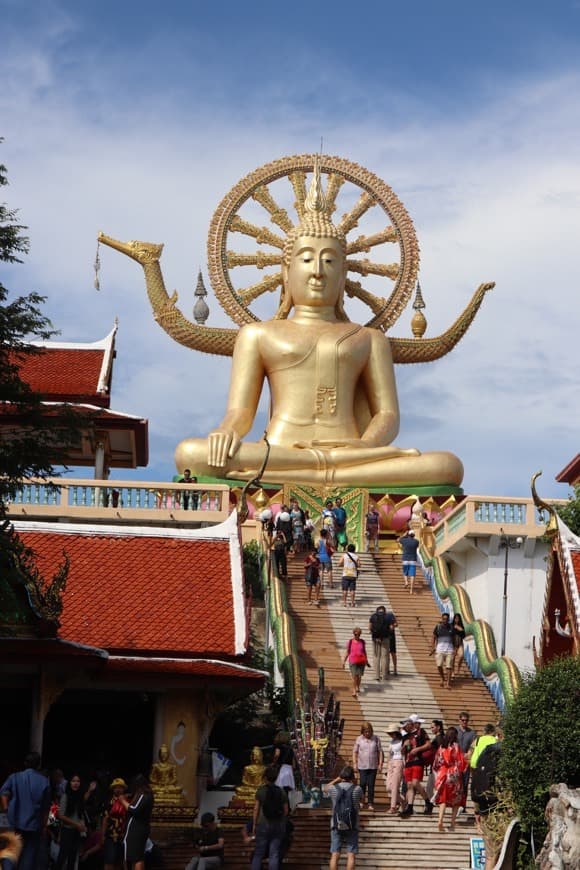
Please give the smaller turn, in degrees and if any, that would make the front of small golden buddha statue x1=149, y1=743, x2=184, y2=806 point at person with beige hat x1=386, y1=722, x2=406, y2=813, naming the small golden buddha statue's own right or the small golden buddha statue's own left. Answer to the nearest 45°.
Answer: approximately 90° to the small golden buddha statue's own left

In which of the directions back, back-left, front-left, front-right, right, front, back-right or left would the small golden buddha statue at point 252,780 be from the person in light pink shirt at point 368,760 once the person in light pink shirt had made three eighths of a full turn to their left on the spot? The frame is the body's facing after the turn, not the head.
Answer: back-left

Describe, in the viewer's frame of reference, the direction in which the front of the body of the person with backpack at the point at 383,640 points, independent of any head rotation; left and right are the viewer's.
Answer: facing away from the viewer

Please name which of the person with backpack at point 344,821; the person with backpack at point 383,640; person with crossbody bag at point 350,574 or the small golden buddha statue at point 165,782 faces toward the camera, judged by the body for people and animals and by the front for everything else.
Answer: the small golden buddha statue

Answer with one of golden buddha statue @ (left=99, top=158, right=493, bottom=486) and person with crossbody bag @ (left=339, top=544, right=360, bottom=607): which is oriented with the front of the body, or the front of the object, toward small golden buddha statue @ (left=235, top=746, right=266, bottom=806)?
the golden buddha statue

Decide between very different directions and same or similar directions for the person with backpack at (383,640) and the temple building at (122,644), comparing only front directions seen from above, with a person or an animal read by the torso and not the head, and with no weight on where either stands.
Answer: very different directions

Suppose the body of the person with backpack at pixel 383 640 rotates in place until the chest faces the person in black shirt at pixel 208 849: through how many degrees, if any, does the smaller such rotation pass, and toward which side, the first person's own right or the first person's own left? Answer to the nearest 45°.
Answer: approximately 180°

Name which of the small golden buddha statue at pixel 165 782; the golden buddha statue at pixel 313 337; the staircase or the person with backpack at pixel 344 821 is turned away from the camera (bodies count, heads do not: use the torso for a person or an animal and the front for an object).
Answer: the person with backpack

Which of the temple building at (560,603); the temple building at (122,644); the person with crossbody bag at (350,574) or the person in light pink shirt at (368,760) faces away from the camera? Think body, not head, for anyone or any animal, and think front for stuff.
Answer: the person with crossbody bag at (350,574)

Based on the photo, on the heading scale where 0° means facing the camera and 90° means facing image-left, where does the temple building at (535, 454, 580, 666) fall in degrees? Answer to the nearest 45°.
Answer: approximately 45°

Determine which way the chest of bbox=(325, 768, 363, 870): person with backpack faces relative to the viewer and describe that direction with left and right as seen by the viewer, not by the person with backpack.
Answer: facing away from the viewer

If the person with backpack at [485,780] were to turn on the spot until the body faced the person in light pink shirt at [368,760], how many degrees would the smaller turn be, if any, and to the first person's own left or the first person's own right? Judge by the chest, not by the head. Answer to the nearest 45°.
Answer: approximately 45° to the first person's own left

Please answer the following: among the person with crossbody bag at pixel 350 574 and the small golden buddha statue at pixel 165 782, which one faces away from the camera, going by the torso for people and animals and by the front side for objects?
the person with crossbody bag
